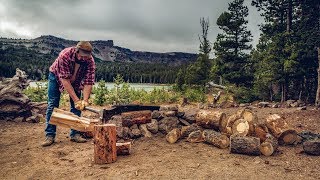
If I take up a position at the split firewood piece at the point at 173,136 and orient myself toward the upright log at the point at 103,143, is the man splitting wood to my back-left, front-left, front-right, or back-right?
front-right

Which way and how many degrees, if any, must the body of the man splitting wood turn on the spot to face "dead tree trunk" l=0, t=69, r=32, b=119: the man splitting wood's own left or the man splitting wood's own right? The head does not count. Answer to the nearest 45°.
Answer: approximately 180°

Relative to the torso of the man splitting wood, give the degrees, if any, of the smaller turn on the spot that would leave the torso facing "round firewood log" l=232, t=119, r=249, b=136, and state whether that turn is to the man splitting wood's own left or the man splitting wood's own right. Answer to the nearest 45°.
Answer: approximately 45° to the man splitting wood's own left

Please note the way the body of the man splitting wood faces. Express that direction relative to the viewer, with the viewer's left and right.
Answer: facing the viewer and to the right of the viewer

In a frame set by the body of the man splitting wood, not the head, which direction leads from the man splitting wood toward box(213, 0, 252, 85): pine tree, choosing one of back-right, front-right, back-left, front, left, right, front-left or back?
left

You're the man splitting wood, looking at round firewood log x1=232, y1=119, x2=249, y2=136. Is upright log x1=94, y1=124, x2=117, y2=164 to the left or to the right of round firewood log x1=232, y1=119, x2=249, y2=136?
right

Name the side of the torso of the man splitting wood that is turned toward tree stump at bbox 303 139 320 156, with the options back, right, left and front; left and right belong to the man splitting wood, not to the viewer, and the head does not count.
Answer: front

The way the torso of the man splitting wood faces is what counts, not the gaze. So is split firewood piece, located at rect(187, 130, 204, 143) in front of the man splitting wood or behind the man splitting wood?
in front

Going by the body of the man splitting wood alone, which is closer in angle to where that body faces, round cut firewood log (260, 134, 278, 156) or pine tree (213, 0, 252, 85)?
the round cut firewood log

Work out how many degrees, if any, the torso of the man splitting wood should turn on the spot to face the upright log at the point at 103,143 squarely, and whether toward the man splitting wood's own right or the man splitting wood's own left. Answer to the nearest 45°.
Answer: approximately 45° to the man splitting wood's own right

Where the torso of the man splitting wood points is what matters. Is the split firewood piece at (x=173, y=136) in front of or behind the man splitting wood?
in front

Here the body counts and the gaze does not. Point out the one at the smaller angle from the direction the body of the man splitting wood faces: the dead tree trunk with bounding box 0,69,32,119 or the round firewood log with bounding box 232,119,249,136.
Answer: the round firewood log

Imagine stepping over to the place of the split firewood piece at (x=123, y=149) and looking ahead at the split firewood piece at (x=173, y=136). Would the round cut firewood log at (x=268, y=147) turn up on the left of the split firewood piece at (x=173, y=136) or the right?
right
